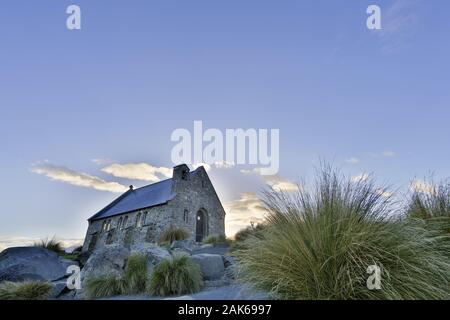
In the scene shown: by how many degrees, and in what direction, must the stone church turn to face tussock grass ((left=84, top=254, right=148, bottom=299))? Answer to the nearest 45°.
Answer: approximately 45° to its right

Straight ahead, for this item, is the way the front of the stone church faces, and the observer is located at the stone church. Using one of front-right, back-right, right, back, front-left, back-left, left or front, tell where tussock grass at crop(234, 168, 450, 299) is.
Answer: front-right

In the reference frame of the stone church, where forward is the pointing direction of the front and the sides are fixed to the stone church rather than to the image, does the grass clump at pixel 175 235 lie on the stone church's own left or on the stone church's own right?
on the stone church's own right

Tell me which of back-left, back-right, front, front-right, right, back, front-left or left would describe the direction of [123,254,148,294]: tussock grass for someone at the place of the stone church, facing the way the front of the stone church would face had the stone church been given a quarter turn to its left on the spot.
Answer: back-right

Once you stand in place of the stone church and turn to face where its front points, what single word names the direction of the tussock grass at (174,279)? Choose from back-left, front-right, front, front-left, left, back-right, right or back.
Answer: front-right

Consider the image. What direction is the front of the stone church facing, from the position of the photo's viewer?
facing the viewer and to the right of the viewer
